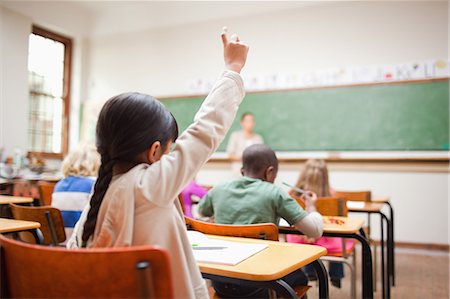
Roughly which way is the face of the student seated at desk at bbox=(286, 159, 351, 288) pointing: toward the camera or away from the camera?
away from the camera

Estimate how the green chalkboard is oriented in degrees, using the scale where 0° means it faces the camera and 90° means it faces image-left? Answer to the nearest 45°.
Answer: approximately 45°

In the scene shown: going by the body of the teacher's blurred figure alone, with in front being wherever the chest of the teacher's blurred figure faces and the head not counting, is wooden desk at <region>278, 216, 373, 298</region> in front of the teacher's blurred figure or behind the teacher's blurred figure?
in front

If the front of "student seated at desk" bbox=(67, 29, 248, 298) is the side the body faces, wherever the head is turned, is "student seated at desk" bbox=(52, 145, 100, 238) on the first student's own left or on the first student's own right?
on the first student's own left

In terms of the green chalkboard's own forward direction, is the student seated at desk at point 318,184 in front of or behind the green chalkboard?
in front

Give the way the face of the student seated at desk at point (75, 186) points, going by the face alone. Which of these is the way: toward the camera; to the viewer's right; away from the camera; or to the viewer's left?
away from the camera

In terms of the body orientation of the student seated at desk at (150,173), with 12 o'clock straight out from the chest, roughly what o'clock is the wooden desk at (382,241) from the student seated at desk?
The wooden desk is roughly at 12 o'clock from the student seated at desk.

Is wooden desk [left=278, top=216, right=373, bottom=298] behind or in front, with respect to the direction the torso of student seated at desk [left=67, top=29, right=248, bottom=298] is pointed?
in front

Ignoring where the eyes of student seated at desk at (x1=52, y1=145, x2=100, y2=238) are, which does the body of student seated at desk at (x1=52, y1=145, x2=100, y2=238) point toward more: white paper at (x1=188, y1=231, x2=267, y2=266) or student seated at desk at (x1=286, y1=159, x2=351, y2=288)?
the student seated at desk

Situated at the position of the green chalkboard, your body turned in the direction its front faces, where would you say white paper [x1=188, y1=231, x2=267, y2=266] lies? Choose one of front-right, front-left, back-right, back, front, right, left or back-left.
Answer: front-left

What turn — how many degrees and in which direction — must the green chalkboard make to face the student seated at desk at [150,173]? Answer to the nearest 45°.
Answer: approximately 45° to its left

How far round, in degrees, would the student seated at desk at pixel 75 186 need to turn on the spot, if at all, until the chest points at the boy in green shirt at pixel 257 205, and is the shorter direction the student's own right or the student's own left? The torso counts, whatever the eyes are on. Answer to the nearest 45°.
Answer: approximately 90° to the student's own right

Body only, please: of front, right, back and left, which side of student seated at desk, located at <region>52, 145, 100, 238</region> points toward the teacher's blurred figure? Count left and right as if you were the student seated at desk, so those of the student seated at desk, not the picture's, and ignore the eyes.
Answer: front
